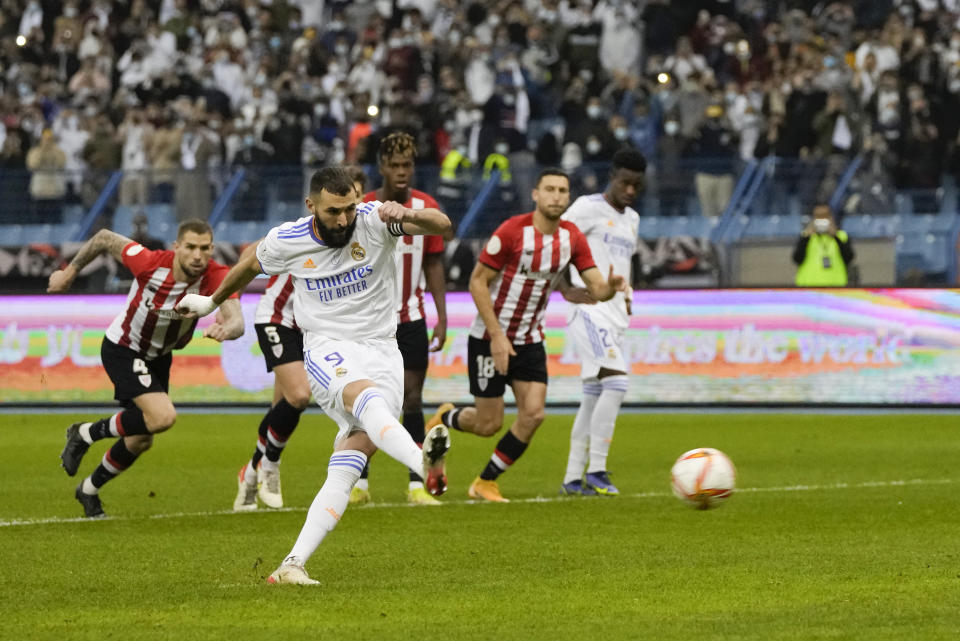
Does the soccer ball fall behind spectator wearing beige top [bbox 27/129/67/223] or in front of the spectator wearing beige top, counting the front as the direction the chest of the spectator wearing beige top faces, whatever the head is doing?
in front

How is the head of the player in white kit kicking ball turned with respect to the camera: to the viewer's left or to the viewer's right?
to the viewer's right

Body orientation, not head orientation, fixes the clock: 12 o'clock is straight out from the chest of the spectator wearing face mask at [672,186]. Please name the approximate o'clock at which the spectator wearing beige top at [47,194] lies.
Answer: the spectator wearing beige top at [47,194] is roughly at 3 o'clock from the spectator wearing face mask at [672,186].

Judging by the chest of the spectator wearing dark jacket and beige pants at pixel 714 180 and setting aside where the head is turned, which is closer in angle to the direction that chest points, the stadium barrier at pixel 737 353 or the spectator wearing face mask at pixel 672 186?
the stadium barrier

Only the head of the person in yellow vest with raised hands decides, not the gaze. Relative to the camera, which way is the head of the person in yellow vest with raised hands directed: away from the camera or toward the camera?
toward the camera

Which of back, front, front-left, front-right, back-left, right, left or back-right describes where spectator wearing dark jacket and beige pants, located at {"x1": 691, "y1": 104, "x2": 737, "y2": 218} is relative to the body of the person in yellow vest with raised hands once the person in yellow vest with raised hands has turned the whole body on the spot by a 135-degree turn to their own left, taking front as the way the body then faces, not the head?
left

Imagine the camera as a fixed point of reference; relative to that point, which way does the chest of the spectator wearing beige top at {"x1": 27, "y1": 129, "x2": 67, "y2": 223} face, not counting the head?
toward the camera

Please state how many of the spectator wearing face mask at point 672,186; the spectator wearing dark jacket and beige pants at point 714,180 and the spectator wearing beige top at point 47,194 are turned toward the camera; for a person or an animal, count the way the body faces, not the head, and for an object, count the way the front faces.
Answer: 3

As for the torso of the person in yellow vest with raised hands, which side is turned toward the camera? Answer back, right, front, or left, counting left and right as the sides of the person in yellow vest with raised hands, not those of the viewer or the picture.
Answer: front

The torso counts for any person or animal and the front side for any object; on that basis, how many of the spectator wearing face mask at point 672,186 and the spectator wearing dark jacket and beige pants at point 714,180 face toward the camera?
2

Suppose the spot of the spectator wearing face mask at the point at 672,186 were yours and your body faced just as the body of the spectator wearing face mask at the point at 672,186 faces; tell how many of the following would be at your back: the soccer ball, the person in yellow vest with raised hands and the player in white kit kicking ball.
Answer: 0

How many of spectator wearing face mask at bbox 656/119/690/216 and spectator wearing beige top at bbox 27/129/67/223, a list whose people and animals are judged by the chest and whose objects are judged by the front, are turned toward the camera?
2

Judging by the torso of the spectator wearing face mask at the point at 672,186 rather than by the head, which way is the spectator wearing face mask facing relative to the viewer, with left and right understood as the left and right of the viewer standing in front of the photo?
facing the viewer

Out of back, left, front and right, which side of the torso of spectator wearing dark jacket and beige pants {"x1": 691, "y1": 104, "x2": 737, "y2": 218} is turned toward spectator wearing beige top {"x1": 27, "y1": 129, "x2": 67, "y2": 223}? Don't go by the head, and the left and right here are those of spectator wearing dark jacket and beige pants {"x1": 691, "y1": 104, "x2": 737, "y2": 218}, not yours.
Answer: right

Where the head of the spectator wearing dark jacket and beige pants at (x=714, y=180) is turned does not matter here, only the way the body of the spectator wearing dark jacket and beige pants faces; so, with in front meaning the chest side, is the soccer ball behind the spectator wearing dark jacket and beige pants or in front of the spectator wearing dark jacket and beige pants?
in front

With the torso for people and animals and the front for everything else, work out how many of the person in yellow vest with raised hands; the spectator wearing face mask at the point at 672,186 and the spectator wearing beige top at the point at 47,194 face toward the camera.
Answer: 3
